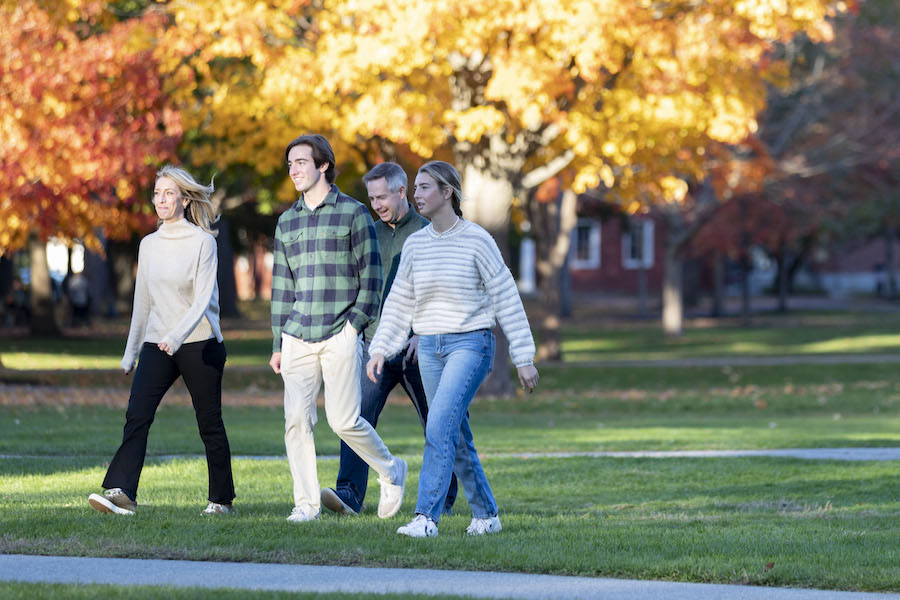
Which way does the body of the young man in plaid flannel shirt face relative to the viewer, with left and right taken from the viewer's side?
facing the viewer and to the left of the viewer

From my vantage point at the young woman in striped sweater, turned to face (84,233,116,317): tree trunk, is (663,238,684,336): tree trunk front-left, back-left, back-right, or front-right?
front-right

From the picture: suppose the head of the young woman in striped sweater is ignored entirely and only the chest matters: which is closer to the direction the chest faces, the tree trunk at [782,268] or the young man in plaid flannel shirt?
the young man in plaid flannel shirt

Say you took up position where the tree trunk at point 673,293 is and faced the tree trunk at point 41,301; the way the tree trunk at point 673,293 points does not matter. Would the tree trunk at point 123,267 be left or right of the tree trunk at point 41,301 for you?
right

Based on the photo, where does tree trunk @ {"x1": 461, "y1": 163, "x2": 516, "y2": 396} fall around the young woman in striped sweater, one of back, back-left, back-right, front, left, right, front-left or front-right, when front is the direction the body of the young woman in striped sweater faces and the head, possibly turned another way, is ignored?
back-right

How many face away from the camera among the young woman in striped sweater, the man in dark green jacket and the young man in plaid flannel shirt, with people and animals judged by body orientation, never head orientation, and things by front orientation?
0

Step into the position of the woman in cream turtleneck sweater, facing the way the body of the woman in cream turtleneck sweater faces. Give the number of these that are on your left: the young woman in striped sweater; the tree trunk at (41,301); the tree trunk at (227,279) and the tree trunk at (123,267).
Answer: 1

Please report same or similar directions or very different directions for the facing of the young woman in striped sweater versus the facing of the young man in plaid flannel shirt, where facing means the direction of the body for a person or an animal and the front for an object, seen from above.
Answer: same or similar directions

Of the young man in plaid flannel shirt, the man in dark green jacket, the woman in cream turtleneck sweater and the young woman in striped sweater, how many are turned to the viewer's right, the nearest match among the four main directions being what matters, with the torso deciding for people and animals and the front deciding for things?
0

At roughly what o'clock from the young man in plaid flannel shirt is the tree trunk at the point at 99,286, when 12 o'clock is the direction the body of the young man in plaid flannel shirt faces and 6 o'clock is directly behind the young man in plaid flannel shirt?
The tree trunk is roughly at 4 o'clock from the young man in plaid flannel shirt.

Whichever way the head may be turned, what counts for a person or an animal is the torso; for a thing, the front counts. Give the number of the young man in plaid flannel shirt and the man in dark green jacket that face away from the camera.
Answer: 0

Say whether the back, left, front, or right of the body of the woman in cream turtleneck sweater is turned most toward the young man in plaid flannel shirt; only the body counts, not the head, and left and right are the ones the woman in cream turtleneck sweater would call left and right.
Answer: left

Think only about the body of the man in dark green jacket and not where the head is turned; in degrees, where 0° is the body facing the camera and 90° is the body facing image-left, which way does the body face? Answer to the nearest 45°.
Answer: approximately 45°

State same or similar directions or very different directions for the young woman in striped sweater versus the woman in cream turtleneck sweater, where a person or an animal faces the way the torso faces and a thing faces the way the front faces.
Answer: same or similar directions

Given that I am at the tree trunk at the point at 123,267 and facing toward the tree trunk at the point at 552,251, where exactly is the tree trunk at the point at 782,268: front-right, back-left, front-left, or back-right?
front-left
